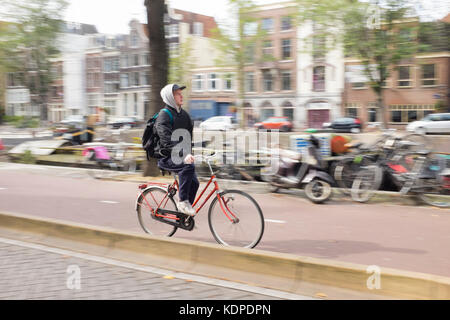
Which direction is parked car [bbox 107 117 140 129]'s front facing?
to the viewer's left

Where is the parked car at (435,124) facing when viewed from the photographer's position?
facing to the left of the viewer

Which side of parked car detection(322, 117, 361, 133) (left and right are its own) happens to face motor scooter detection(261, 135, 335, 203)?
left

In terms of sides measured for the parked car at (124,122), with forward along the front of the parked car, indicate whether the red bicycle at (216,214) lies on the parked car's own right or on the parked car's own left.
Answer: on the parked car's own left

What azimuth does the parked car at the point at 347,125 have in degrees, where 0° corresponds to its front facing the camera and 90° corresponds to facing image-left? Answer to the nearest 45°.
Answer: approximately 90°

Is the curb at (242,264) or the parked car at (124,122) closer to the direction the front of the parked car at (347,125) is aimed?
the parked car

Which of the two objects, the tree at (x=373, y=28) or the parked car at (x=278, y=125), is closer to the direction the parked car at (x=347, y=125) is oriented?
the parked car

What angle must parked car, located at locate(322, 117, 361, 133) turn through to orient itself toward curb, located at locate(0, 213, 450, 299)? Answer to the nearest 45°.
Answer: approximately 90° to its left

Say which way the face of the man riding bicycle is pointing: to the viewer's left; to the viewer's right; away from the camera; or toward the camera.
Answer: to the viewer's right

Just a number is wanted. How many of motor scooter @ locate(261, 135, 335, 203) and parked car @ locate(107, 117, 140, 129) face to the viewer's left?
1
